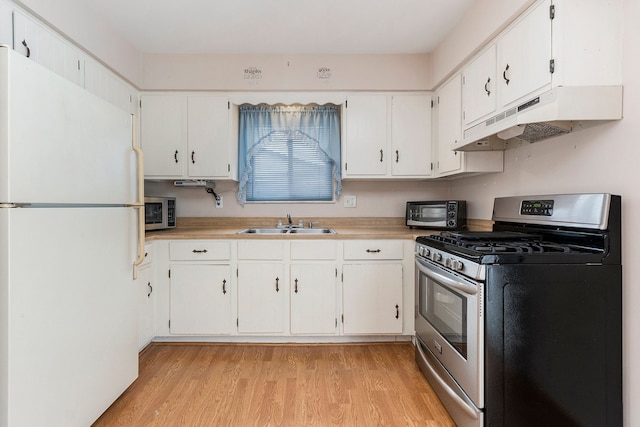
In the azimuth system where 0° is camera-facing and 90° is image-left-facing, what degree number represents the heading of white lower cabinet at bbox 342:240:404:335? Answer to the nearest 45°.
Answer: approximately 0°

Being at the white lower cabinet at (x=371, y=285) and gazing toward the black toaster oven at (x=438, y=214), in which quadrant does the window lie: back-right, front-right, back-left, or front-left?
back-left

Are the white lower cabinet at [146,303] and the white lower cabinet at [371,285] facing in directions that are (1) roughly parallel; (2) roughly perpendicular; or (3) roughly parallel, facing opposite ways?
roughly perpendicular

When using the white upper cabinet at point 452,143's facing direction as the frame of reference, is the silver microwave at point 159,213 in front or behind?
in front

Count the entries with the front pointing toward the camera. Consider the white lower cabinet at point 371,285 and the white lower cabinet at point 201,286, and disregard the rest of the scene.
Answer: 2
